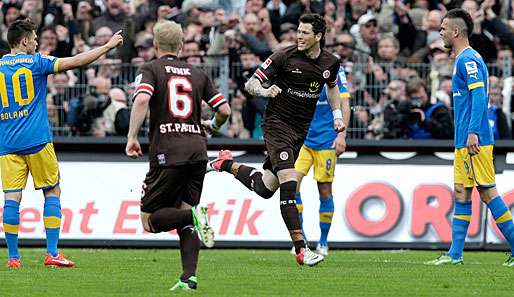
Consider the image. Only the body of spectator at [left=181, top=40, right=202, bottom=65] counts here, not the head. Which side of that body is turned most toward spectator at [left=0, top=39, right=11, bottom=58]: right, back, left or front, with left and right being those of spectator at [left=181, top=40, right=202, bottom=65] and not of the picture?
right

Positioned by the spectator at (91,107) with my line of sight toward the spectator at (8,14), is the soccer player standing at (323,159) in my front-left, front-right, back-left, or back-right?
back-right

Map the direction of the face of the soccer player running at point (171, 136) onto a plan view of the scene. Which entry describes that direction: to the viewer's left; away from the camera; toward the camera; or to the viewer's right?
away from the camera

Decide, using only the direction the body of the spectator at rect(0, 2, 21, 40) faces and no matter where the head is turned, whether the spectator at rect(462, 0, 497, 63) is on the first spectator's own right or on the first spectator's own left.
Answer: on the first spectator's own left

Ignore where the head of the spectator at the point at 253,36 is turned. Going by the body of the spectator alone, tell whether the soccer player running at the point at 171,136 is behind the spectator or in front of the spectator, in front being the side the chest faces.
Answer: in front

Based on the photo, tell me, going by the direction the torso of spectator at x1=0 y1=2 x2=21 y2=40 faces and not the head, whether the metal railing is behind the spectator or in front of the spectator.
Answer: in front

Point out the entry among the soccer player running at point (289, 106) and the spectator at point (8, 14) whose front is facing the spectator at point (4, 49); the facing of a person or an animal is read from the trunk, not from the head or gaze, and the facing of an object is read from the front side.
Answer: the spectator at point (8, 14)

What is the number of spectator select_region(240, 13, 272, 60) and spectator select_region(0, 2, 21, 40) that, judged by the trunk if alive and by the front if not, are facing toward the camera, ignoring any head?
2

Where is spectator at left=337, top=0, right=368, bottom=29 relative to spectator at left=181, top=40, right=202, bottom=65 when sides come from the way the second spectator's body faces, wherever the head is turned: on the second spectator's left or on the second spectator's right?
on the second spectator's left
